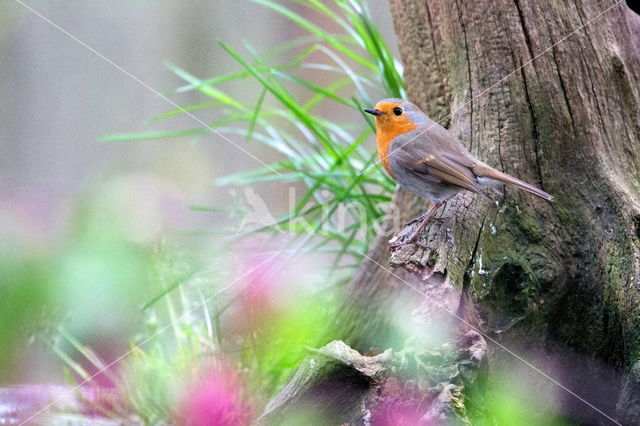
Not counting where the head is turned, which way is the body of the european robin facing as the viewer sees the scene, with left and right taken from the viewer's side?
facing to the left of the viewer

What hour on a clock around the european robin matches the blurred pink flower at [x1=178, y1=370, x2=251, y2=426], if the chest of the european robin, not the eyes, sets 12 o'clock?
The blurred pink flower is roughly at 10 o'clock from the european robin.
